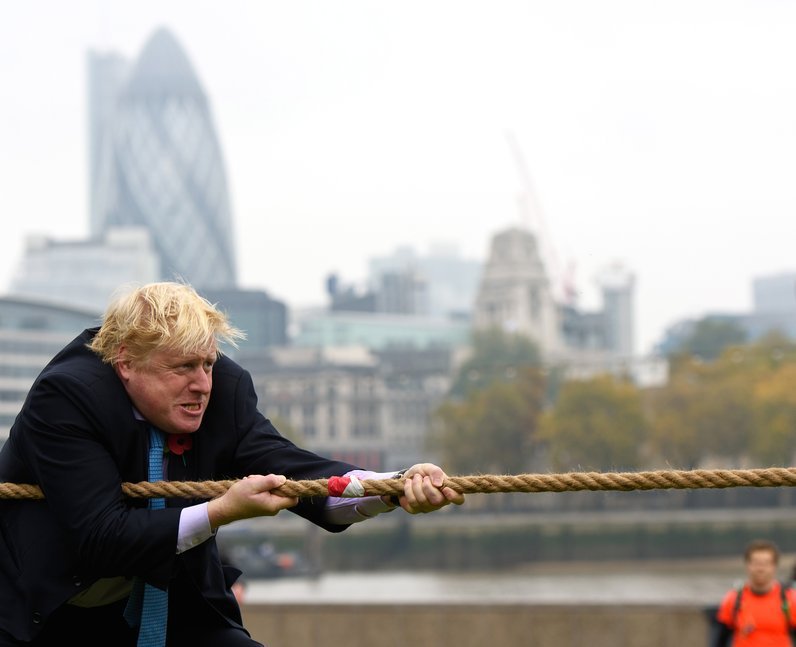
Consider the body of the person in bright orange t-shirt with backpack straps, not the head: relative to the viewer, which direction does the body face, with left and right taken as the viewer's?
facing the viewer

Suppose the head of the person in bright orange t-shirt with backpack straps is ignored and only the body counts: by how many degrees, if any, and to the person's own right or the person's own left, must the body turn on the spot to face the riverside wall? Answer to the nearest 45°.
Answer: approximately 135° to the person's own right
